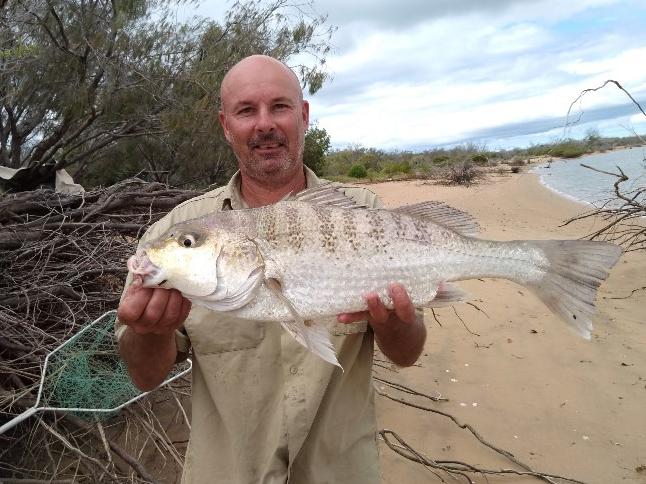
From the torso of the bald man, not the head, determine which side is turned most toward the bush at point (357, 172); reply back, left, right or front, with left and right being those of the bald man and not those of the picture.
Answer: back

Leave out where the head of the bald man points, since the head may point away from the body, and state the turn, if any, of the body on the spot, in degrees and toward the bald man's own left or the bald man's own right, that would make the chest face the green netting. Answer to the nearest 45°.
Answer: approximately 135° to the bald man's own right

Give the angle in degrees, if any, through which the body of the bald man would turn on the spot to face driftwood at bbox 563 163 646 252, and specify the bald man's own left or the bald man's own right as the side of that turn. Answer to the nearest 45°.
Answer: approximately 135° to the bald man's own left

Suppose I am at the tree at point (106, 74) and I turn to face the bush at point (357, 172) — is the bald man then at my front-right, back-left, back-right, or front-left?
back-right

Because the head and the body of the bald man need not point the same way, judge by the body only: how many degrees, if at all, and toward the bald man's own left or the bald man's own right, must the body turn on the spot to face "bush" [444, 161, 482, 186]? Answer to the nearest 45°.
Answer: approximately 135° to the bald man's own left

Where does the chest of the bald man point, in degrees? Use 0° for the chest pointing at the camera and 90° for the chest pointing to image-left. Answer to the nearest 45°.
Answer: approximately 0°

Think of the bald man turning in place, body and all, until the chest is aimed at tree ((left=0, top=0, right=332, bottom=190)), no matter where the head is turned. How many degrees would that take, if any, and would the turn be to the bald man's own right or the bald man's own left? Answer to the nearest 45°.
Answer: approximately 180°
